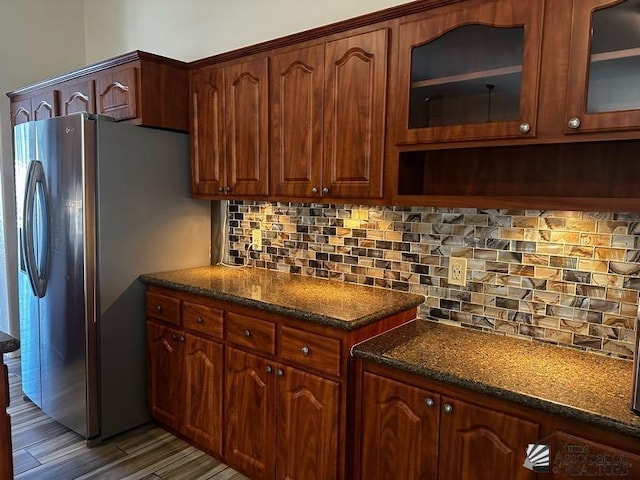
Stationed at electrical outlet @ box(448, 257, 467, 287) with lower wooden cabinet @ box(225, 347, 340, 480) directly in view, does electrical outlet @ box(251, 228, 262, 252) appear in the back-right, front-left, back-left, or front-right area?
front-right

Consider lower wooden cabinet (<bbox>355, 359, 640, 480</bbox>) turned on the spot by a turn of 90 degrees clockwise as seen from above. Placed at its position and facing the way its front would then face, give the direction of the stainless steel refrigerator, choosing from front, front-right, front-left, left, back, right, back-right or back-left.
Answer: front-left

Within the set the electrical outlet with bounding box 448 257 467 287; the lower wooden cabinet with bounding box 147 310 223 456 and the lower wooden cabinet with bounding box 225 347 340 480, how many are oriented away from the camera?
0

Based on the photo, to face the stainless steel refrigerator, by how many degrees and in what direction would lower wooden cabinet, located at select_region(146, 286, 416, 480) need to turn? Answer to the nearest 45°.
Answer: approximately 90° to its right

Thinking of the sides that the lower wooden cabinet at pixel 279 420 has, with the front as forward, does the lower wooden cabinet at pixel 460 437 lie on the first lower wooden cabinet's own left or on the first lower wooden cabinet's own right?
on the first lower wooden cabinet's own left

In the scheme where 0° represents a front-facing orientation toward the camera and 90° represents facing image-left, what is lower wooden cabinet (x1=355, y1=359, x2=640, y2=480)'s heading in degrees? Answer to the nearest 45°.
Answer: approximately 45°

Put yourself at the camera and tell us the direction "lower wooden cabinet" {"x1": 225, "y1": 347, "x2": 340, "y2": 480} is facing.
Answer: facing the viewer and to the left of the viewer

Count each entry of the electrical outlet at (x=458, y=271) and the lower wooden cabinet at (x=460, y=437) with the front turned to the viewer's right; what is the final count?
0

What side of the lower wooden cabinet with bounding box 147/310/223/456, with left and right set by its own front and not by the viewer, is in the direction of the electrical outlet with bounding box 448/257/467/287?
left

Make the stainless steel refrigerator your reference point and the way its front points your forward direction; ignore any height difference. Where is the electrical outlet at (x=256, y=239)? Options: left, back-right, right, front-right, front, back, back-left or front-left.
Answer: back-left

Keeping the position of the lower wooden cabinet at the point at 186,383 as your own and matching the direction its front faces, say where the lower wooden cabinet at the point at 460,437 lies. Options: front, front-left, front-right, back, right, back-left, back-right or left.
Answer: left

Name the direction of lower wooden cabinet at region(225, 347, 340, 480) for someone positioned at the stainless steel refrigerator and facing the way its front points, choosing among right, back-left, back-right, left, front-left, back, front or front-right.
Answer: left

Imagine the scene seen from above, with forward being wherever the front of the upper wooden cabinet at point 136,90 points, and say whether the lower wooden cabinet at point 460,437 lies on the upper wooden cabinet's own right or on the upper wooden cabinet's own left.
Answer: on the upper wooden cabinet's own left

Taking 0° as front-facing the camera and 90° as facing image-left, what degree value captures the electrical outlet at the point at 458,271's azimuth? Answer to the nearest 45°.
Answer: approximately 45°

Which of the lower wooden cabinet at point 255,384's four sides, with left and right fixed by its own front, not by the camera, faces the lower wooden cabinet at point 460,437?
left

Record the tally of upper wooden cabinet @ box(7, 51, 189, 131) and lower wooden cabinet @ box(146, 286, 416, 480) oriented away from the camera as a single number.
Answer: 0
